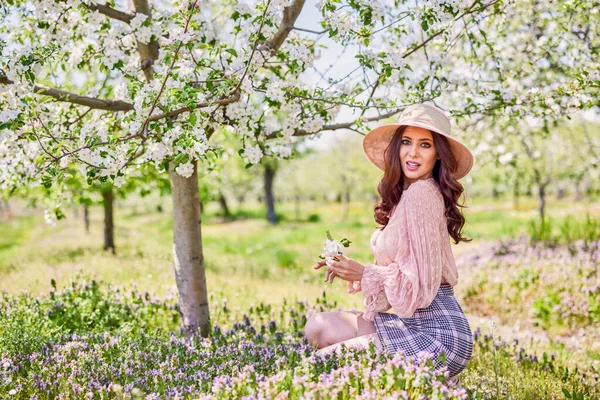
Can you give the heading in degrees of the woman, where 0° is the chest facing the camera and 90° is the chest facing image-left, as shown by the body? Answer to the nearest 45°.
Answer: approximately 90°
